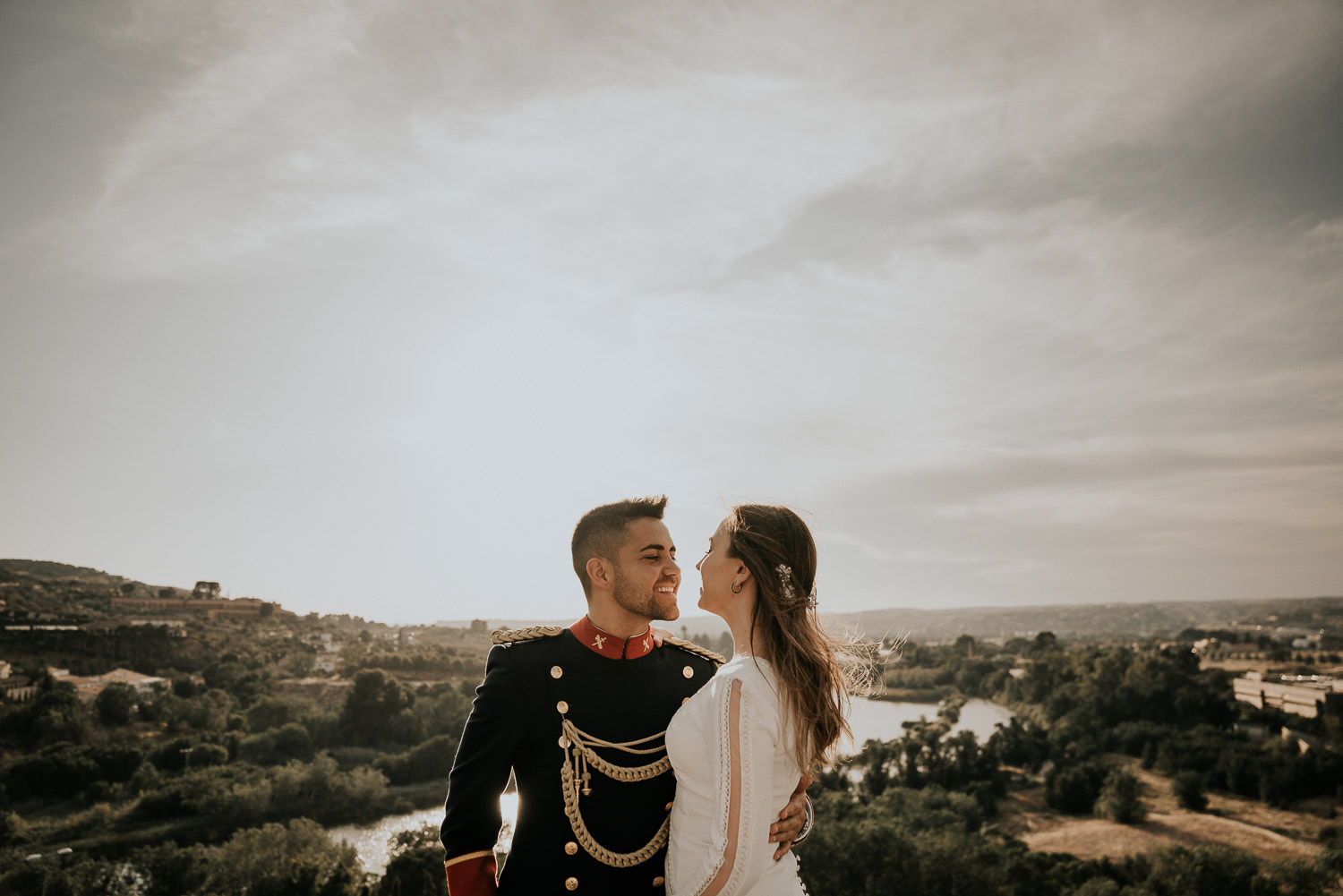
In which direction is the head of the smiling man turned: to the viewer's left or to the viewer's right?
to the viewer's right

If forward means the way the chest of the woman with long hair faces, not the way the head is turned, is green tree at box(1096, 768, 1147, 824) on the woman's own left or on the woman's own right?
on the woman's own right

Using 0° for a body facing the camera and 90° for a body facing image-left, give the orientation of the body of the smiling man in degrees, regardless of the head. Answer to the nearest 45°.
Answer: approximately 315°

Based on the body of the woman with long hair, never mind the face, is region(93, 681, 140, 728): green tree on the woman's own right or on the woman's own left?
on the woman's own right

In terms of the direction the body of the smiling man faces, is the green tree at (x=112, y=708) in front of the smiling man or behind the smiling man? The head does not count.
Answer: behind

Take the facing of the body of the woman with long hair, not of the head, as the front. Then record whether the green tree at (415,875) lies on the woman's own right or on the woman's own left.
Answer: on the woman's own right

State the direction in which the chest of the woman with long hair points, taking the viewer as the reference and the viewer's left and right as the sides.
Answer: facing to the left of the viewer

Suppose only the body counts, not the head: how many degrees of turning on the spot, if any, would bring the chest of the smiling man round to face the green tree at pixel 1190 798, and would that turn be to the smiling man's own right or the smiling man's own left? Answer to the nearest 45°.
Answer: approximately 90° to the smiling man's own left

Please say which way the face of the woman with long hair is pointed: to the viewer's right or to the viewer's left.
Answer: to the viewer's left
